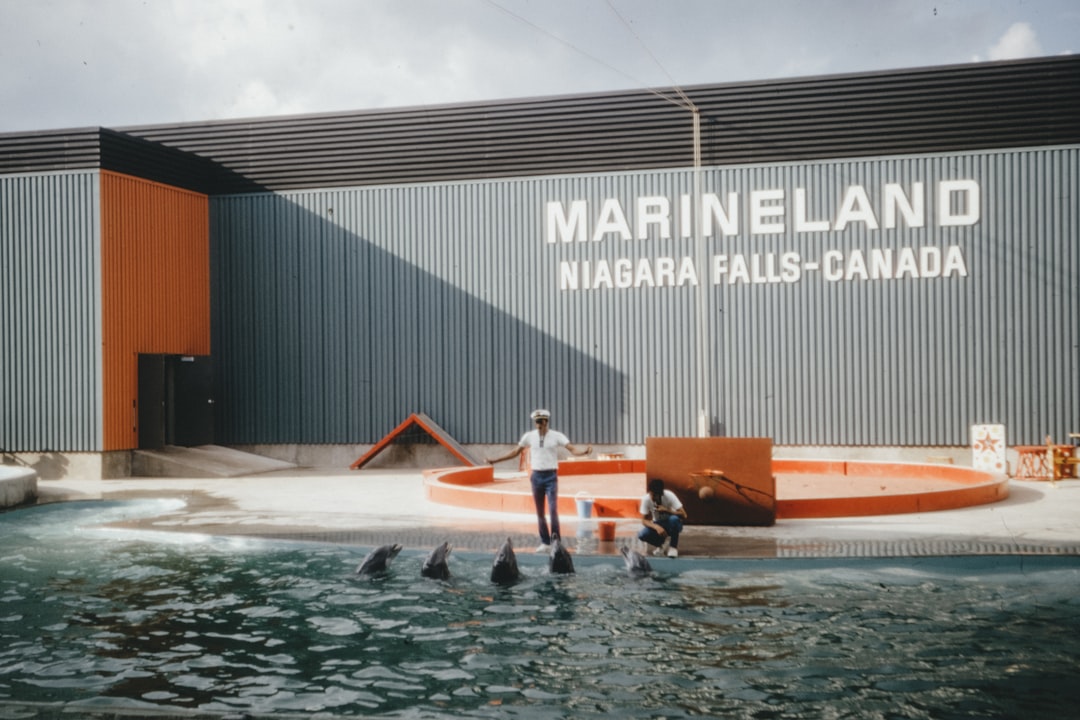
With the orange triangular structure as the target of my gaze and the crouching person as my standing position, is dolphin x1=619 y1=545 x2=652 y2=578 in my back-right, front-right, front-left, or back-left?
back-left

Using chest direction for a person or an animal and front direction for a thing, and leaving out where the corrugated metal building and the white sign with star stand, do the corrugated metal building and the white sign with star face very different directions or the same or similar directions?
same or similar directions

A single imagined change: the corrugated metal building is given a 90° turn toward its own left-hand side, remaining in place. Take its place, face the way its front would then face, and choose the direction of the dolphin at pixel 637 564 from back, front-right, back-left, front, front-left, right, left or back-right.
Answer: right

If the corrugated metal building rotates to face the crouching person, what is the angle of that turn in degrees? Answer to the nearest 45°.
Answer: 0° — it already faces them

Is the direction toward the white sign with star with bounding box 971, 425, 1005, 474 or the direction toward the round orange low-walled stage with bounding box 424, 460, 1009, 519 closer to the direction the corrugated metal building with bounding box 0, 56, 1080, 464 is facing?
the round orange low-walled stage

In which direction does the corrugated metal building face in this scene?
toward the camera

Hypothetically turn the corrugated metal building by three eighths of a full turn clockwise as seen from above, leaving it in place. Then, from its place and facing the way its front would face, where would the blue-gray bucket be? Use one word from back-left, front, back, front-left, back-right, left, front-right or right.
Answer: back-left

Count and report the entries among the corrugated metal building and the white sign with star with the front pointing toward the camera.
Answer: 2

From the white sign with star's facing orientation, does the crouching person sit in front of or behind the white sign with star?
in front
